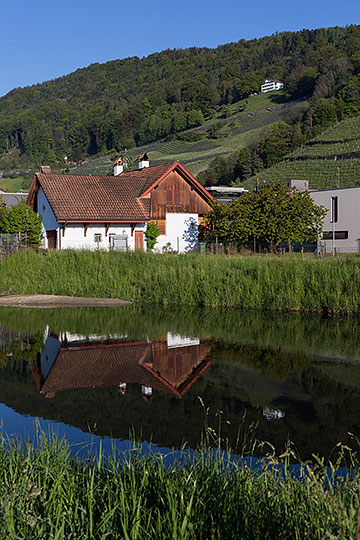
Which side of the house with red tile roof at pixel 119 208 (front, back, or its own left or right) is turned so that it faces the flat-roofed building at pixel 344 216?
left

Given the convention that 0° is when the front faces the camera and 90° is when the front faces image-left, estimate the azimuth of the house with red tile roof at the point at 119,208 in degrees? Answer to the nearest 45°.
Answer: approximately 0°

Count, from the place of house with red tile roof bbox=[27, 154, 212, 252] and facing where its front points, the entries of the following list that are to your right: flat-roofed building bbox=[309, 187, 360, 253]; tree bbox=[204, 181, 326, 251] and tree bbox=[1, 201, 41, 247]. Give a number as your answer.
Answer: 1

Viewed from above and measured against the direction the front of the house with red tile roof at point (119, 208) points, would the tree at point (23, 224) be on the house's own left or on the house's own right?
on the house's own right

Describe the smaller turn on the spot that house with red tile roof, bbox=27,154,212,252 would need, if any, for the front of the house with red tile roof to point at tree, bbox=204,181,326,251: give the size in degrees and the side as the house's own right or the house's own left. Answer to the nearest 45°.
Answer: approximately 45° to the house's own left
